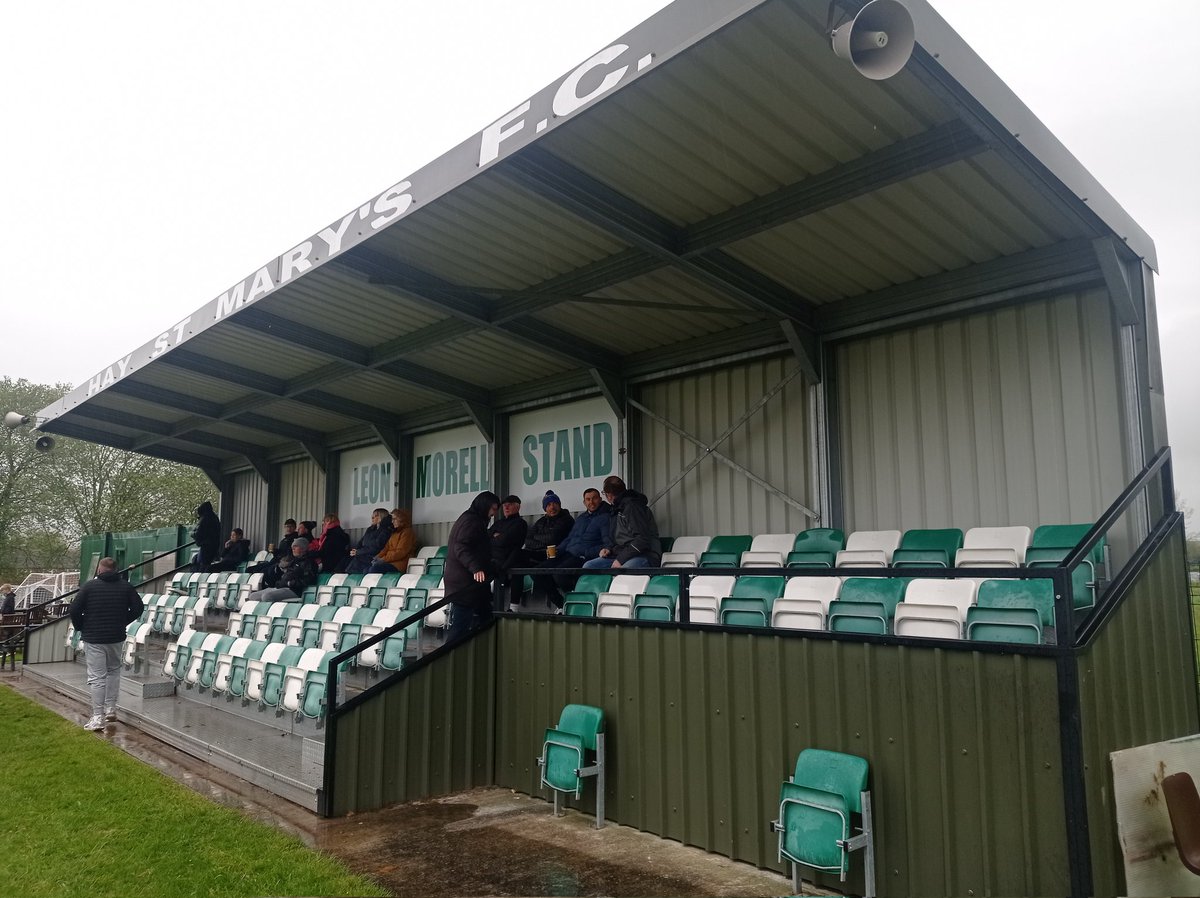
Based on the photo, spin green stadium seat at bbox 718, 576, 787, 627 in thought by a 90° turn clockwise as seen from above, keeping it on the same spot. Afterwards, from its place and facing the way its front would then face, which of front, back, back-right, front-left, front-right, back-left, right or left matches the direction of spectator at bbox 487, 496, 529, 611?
front

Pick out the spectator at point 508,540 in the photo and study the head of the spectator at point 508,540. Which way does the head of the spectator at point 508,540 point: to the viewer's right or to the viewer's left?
to the viewer's left

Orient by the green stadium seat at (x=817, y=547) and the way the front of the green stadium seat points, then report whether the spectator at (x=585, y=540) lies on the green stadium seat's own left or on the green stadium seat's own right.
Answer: on the green stadium seat's own right

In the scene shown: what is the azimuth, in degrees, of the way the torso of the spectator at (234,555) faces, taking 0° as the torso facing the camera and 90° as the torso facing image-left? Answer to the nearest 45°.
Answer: approximately 45°

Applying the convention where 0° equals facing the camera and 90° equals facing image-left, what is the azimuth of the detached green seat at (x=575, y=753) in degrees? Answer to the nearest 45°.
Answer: approximately 45°

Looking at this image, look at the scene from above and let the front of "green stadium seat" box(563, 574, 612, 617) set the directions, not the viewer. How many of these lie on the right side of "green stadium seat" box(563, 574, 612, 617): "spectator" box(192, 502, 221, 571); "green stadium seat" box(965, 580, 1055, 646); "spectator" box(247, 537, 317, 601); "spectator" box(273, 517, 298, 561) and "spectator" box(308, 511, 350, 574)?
4

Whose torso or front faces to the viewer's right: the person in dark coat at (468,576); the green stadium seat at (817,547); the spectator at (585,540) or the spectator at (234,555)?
the person in dark coat

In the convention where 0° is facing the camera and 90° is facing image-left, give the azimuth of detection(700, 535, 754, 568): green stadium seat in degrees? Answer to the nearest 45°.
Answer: approximately 45°

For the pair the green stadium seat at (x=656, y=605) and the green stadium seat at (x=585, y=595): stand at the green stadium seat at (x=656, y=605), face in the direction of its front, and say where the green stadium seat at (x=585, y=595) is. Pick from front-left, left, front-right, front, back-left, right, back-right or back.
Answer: right

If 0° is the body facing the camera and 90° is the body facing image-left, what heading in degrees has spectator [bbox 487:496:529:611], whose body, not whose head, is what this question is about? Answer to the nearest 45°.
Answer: approximately 45°

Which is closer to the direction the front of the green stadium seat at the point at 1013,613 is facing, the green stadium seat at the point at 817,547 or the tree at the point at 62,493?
the tree
